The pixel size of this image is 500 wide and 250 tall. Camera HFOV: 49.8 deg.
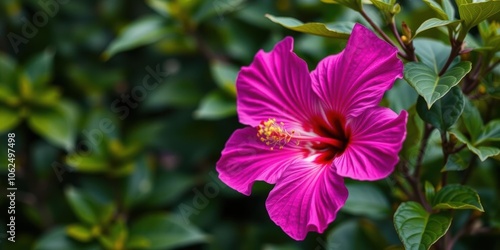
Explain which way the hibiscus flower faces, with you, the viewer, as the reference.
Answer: facing the viewer and to the left of the viewer

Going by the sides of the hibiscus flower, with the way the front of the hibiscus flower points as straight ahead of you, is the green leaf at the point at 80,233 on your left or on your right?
on your right

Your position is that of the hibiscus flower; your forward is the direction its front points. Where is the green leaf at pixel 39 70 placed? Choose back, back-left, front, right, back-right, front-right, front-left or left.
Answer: right

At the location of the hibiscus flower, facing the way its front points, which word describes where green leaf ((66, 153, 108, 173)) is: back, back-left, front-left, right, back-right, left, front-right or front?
right

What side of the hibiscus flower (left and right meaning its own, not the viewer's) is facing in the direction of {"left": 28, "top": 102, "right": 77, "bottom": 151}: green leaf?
right

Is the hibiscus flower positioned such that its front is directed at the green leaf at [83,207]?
no

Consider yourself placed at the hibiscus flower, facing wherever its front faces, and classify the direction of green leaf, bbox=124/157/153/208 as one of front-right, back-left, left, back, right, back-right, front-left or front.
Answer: right

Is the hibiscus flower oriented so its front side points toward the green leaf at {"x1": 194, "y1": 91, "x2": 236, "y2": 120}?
no

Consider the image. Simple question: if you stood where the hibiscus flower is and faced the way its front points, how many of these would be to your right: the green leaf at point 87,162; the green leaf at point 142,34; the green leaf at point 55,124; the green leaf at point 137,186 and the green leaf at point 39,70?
5

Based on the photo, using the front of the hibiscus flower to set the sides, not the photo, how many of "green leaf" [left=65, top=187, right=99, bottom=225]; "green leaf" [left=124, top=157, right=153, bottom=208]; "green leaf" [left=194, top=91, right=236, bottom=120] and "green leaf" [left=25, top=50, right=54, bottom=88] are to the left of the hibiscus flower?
0

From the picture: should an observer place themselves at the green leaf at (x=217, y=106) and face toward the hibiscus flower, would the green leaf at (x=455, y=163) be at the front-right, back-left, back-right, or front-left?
front-left
